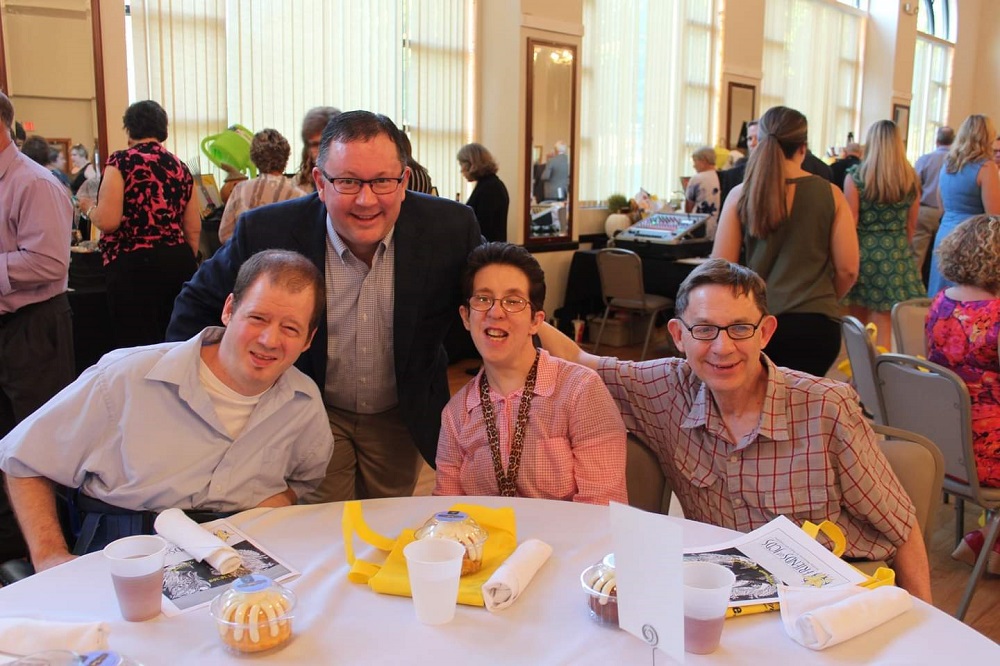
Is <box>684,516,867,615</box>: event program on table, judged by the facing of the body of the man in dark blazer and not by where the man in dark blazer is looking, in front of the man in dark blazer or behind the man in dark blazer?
in front

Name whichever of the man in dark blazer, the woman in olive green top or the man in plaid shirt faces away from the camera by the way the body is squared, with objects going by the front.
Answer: the woman in olive green top

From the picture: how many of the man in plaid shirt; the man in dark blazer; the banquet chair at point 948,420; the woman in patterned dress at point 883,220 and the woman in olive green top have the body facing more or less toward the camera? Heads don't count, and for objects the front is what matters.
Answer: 2

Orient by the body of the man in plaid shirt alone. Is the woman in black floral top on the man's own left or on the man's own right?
on the man's own right

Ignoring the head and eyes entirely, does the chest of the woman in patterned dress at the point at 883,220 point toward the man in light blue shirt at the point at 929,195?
yes

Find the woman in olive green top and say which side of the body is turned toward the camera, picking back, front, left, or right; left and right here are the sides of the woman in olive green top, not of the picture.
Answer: back

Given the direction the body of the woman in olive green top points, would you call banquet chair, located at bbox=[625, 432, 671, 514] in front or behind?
behind

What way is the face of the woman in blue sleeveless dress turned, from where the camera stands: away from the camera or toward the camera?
away from the camera

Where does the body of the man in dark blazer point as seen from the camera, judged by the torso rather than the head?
toward the camera

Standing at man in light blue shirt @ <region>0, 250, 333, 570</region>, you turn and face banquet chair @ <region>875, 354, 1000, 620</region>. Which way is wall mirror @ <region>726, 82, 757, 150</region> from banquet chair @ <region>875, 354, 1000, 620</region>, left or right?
left

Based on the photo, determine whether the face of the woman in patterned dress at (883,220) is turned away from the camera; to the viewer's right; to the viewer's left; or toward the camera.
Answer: away from the camera

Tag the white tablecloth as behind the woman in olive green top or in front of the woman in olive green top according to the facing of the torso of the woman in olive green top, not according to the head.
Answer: behind

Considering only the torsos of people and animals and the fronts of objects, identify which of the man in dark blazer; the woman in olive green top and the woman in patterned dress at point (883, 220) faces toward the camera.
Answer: the man in dark blazer

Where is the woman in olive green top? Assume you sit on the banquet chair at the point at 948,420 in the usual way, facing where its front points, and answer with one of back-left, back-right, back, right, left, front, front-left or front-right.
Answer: left

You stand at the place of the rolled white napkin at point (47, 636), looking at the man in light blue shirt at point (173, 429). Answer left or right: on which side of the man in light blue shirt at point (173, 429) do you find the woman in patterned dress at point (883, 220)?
right

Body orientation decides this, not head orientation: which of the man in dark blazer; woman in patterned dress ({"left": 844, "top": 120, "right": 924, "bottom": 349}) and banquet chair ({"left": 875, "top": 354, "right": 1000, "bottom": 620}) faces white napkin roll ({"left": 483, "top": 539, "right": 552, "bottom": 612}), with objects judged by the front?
the man in dark blazer
